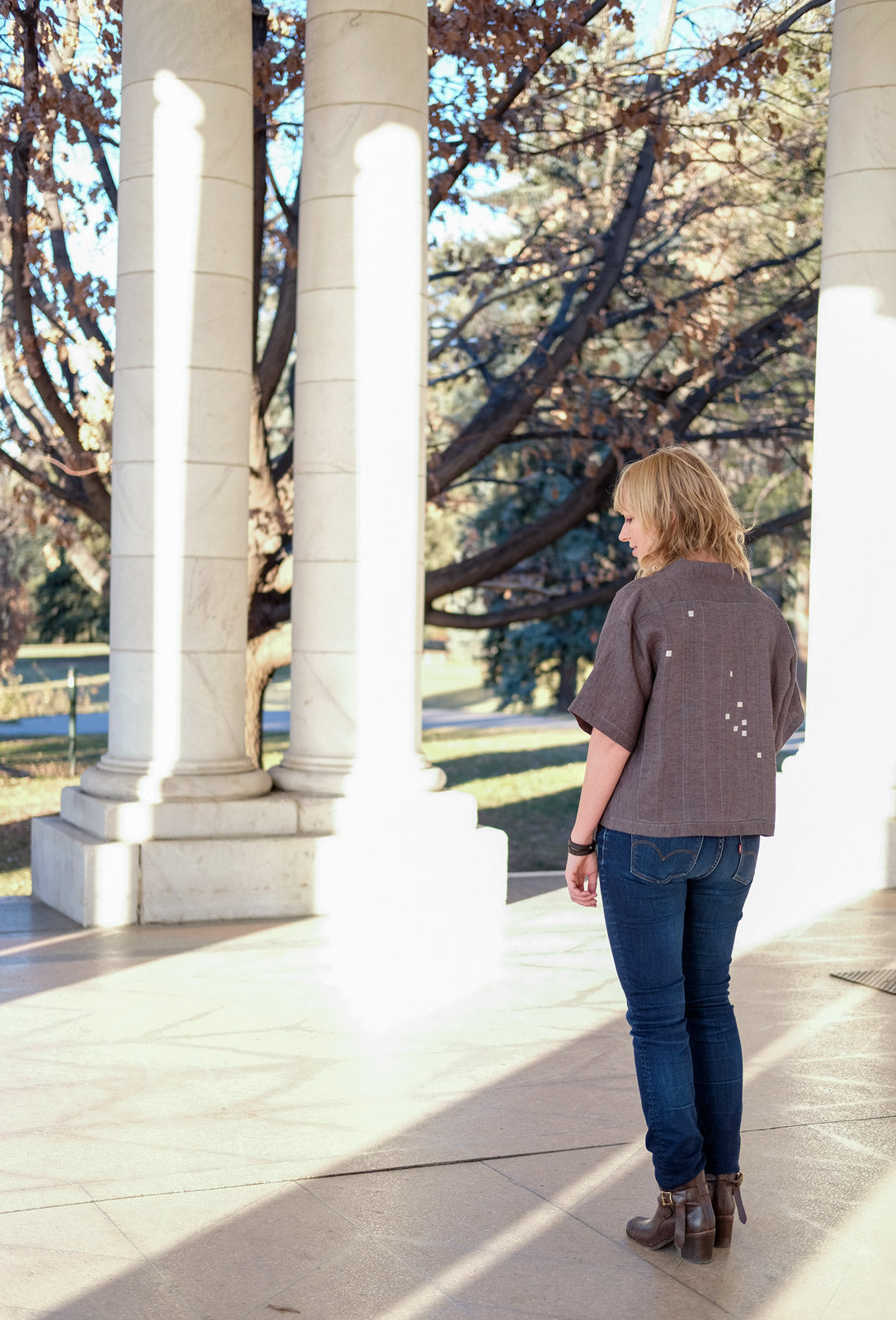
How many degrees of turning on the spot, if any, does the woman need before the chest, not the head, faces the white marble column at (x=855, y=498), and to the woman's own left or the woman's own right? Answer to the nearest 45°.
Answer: approximately 45° to the woman's own right

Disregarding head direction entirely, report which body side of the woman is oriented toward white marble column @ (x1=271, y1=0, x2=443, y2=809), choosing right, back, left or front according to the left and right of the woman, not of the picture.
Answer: front

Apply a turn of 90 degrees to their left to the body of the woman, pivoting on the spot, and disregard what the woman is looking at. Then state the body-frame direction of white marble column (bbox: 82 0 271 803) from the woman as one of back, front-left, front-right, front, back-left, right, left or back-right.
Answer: right

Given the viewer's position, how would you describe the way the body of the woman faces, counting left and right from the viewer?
facing away from the viewer and to the left of the viewer

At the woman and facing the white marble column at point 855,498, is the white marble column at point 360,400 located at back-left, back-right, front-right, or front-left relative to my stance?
front-left
